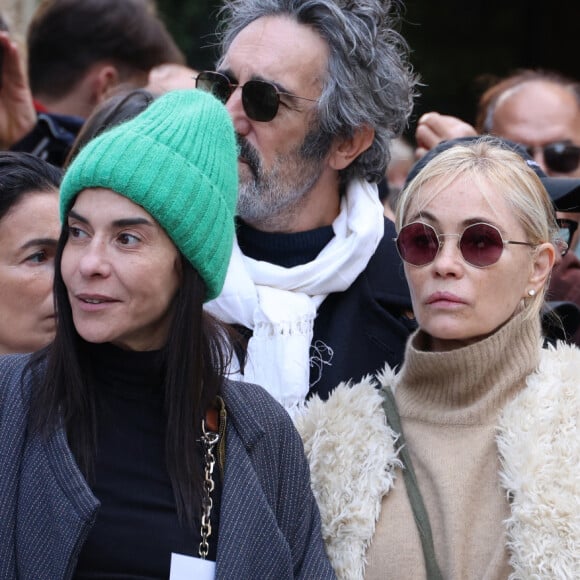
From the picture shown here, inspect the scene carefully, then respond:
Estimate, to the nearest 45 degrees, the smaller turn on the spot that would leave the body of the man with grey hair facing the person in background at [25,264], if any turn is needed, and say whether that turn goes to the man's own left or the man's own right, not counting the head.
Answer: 0° — they already face them

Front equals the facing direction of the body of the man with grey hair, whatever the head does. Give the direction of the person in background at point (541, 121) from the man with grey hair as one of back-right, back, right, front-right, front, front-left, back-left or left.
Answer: back

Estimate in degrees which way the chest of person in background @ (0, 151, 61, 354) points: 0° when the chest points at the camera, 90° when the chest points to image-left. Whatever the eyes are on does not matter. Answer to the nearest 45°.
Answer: approximately 315°

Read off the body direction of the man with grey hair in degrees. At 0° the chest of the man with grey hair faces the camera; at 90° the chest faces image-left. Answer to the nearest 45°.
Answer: approximately 45°

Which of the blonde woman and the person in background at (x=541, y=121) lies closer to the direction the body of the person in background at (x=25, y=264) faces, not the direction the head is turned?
the blonde woman

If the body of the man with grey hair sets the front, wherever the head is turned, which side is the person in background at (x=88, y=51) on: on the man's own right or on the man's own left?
on the man's own right
